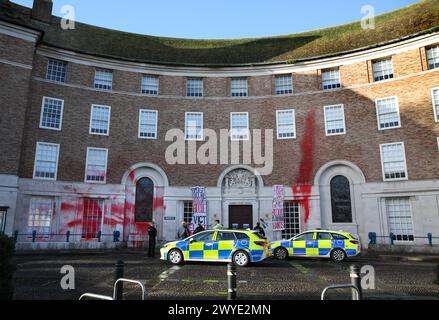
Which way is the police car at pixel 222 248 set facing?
to the viewer's left

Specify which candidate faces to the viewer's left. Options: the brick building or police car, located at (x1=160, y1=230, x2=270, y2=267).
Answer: the police car

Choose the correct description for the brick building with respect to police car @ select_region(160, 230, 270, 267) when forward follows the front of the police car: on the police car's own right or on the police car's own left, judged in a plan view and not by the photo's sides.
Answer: on the police car's own right

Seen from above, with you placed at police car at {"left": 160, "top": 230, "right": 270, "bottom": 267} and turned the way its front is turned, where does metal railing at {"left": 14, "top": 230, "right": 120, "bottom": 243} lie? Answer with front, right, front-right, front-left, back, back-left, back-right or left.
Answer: front-right

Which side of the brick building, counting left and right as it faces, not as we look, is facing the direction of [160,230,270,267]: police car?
front

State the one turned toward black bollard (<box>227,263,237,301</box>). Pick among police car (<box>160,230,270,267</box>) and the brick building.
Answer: the brick building

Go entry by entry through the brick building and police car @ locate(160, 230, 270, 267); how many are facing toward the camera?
1

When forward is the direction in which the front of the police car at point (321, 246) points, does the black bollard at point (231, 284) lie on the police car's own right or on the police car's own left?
on the police car's own left

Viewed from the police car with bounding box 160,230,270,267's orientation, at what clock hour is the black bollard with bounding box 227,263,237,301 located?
The black bollard is roughly at 9 o'clock from the police car.

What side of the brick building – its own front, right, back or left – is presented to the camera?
front

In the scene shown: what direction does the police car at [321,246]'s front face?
to the viewer's left
